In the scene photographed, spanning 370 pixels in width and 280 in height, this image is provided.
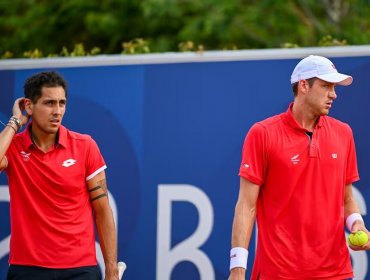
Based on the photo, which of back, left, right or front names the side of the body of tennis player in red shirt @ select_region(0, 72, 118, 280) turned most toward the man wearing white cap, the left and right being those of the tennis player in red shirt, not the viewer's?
left

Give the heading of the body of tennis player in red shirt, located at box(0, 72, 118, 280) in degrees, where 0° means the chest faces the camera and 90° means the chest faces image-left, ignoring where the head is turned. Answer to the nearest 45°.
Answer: approximately 0°
